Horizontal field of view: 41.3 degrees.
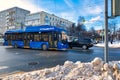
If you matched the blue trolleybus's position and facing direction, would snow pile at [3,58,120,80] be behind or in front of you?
in front

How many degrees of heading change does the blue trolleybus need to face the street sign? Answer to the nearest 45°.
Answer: approximately 45° to its right

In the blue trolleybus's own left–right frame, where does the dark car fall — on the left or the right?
on its left

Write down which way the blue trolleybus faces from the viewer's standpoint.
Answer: facing the viewer and to the right of the viewer
